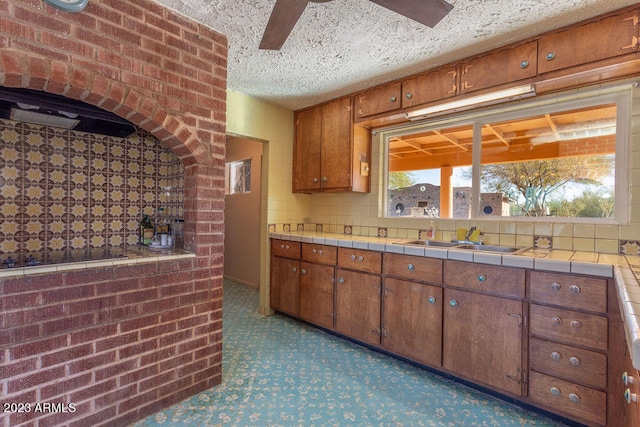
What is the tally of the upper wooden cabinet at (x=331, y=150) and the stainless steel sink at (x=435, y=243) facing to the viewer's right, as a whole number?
0

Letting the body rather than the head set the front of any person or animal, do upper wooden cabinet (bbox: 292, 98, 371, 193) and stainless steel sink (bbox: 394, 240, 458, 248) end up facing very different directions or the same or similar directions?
same or similar directions

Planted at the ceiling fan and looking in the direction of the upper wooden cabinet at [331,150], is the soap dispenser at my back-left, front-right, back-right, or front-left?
front-right

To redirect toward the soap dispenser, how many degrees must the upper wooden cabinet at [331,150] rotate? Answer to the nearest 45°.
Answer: approximately 90° to its left

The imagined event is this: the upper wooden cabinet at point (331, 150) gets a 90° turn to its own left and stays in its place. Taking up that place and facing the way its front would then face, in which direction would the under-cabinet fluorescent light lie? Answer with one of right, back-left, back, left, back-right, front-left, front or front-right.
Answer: front

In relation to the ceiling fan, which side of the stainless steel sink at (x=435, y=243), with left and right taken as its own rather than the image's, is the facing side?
front

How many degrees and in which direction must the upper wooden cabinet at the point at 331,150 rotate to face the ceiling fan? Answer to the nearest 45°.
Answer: approximately 45° to its left

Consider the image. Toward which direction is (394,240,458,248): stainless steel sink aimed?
toward the camera

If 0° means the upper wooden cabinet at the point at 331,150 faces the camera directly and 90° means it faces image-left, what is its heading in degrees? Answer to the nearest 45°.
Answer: approximately 45°
